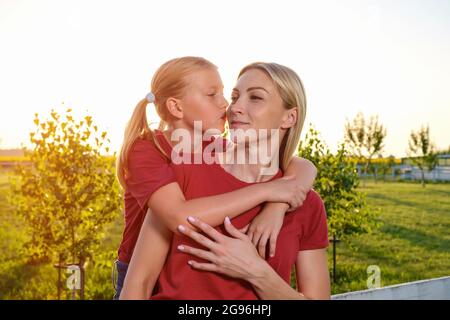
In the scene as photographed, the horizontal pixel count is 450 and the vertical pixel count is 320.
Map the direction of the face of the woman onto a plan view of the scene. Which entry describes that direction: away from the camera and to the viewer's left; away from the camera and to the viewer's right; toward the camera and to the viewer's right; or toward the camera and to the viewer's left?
toward the camera and to the viewer's left

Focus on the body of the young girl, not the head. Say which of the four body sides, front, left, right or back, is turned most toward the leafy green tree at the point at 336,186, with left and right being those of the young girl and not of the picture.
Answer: left

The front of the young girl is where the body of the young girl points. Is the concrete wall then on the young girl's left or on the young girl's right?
on the young girl's left

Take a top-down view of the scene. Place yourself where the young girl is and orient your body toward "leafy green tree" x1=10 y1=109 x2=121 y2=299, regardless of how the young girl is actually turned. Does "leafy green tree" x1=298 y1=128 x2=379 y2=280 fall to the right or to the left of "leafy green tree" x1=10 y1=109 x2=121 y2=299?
right

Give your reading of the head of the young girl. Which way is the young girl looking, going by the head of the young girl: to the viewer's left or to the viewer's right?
to the viewer's right
